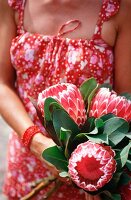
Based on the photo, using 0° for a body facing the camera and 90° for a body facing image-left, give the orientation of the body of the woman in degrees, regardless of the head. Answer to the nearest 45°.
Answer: approximately 0°
